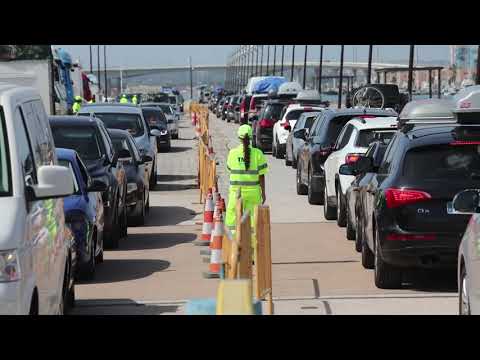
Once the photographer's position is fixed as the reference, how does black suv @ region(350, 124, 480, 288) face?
facing away from the viewer

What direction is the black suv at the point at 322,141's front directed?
away from the camera

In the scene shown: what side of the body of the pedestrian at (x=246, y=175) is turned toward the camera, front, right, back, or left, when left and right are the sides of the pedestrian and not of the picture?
back

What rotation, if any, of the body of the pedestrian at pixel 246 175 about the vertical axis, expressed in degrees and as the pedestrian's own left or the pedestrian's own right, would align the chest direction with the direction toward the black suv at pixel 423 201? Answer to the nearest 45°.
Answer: approximately 135° to the pedestrian's own right

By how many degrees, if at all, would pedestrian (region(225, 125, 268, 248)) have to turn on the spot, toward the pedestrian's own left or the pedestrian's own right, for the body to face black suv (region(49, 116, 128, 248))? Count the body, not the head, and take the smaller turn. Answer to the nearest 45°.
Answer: approximately 45° to the pedestrian's own left

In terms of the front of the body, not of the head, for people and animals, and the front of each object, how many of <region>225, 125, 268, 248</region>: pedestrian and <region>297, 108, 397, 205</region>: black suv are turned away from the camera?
2
